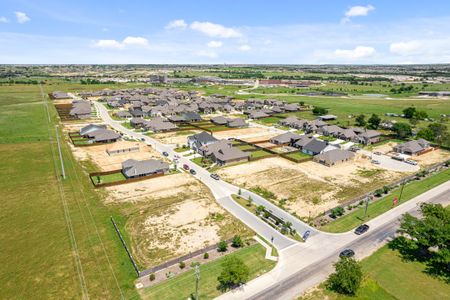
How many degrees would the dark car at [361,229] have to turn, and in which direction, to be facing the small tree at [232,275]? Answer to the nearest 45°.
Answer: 0° — it already faces it

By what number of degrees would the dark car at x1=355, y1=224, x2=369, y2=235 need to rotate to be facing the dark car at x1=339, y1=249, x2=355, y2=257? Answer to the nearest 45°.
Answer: approximately 45° to its left

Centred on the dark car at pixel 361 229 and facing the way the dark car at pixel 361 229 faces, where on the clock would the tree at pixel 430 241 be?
The tree is roughly at 8 o'clock from the dark car.

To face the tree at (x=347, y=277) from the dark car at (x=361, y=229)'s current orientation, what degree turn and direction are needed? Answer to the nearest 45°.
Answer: approximately 45° to its left

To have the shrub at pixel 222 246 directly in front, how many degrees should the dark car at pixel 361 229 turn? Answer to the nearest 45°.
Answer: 0° — it already faces it

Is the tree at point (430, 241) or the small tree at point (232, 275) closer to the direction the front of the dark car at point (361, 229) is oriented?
the small tree

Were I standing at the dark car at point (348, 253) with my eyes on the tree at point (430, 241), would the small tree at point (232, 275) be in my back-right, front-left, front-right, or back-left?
back-right

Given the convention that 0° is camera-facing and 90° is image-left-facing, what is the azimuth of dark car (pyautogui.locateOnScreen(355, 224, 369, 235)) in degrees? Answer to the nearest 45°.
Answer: approximately 45°
